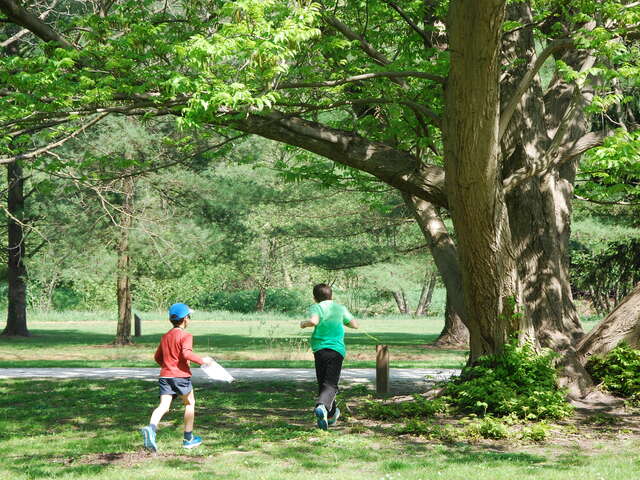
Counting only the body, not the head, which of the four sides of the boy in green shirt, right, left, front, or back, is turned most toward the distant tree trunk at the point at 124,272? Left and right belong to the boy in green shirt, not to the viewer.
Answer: front

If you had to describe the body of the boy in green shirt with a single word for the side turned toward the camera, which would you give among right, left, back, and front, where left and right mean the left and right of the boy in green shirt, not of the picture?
back

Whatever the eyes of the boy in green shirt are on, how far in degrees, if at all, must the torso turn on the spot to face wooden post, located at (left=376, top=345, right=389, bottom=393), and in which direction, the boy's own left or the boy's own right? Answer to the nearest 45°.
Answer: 0° — they already face it

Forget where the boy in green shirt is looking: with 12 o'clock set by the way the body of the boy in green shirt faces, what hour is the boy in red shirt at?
The boy in red shirt is roughly at 8 o'clock from the boy in green shirt.

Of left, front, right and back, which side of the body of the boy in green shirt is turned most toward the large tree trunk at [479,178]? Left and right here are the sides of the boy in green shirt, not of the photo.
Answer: right

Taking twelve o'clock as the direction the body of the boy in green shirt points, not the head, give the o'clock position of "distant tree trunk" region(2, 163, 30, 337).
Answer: The distant tree trunk is roughly at 11 o'clock from the boy in green shirt.

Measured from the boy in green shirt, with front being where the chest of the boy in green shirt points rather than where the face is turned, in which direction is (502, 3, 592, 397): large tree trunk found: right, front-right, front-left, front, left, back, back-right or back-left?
front-right

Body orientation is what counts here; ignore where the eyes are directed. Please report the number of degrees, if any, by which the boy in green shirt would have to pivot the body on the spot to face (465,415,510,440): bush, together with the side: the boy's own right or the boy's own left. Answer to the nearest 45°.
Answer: approximately 90° to the boy's own right

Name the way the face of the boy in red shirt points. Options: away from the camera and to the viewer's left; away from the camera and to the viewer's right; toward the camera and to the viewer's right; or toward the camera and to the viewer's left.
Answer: away from the camera and to the viewer's right
